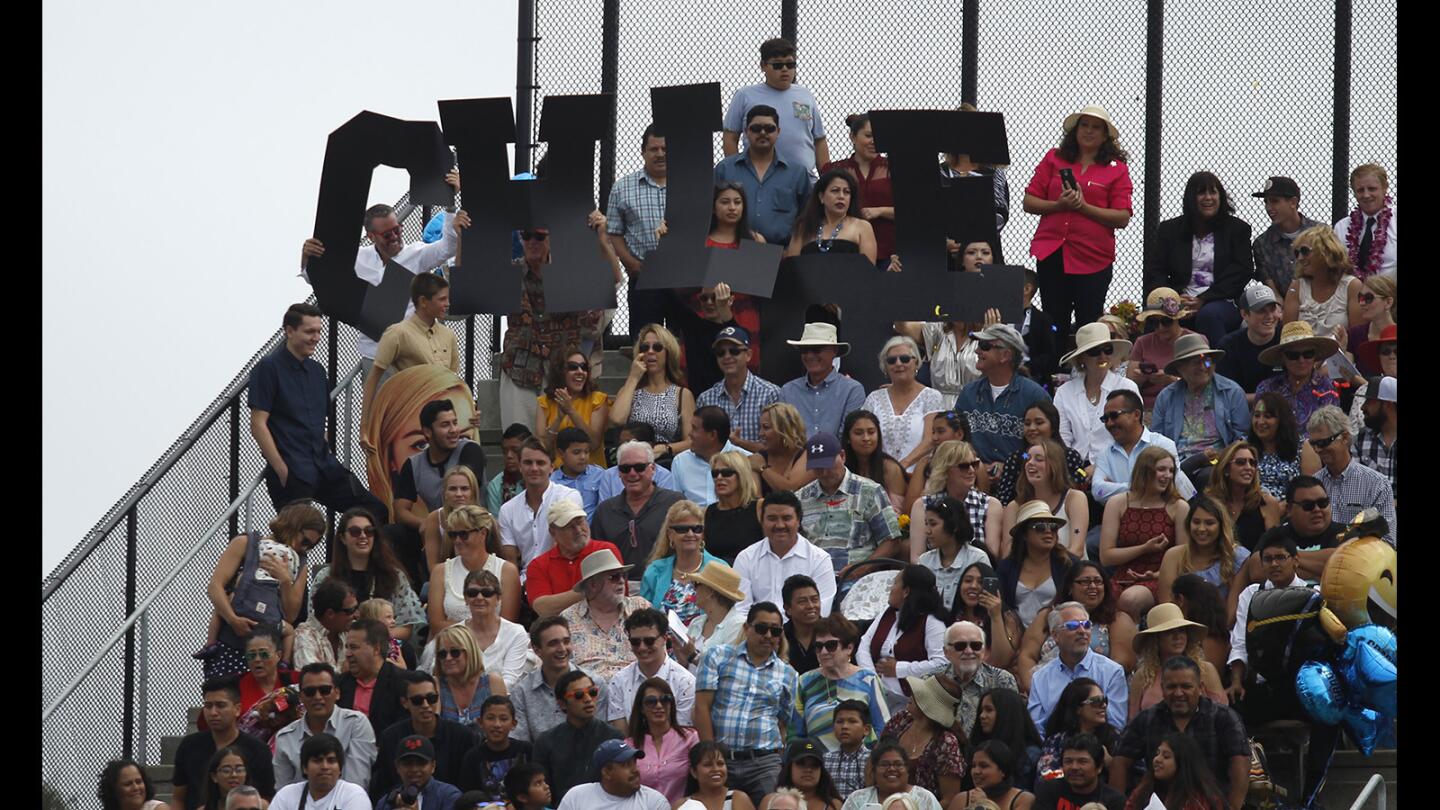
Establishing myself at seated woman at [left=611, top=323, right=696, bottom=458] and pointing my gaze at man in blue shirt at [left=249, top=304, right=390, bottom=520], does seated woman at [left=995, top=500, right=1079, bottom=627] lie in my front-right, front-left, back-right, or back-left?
back-left

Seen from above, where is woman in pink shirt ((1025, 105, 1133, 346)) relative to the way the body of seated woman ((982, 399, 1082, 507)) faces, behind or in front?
behind

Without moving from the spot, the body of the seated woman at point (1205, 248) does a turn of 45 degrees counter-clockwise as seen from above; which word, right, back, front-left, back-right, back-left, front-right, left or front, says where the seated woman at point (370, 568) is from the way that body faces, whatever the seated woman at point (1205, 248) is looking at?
right

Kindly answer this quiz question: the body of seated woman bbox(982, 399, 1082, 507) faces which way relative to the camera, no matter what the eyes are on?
toward the camera

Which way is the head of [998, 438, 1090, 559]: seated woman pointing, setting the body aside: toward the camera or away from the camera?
toward the camera

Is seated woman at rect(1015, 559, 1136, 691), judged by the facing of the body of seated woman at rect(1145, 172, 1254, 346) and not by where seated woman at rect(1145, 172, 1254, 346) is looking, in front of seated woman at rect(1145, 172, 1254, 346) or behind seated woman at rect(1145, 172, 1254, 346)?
in front

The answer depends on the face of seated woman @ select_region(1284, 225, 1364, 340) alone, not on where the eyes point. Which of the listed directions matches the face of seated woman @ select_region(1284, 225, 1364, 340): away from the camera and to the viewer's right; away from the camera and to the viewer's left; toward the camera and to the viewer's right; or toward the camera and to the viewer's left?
toward the camera and to the viewer's left

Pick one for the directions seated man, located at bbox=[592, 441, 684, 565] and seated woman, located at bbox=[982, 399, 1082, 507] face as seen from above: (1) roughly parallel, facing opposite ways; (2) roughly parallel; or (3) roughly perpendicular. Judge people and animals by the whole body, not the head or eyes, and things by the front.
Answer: roughly parallel

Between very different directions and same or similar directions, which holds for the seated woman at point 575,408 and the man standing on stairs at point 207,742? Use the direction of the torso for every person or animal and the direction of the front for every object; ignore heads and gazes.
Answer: same or similar directions

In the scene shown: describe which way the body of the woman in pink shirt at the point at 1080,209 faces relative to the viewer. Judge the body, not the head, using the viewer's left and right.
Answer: facing the viewer

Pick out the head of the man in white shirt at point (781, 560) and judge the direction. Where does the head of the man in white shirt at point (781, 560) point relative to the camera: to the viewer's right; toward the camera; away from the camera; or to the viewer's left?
toward the camera

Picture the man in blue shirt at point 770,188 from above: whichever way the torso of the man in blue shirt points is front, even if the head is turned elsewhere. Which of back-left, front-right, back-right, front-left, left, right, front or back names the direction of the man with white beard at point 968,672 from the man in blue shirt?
front

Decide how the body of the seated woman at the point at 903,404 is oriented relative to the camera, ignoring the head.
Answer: toward the camera

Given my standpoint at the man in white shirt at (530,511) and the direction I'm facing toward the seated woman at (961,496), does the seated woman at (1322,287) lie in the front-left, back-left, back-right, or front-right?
front-left
